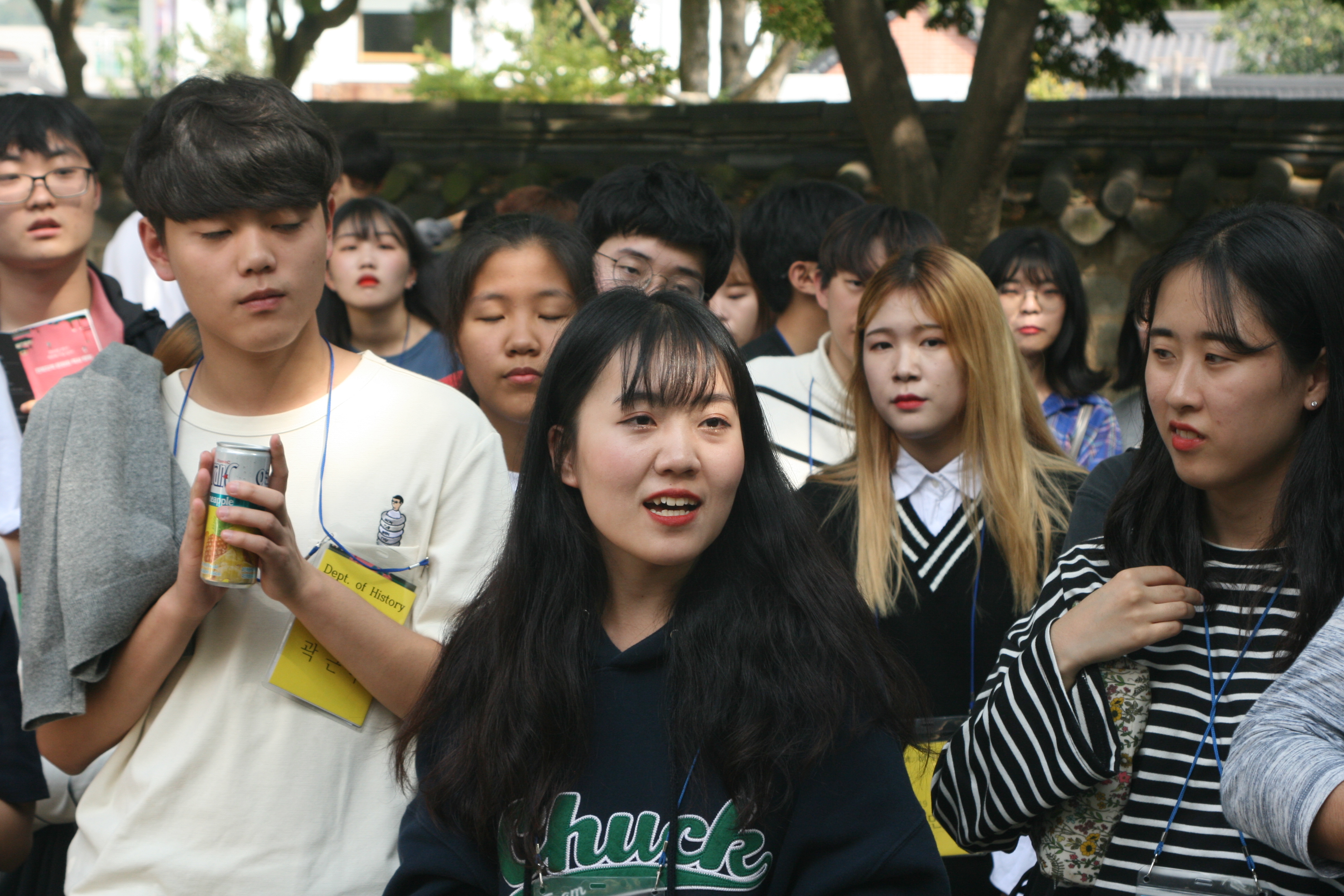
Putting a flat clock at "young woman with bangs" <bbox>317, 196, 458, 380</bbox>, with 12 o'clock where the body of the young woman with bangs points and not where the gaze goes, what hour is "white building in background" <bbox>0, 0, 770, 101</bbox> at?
The white building in background is roughly at 6 o'clock from the young woman with bangs.

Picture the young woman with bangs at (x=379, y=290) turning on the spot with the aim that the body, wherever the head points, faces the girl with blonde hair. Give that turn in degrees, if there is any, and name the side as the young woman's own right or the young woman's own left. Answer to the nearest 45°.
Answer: approximately 45° to the young woman's own left

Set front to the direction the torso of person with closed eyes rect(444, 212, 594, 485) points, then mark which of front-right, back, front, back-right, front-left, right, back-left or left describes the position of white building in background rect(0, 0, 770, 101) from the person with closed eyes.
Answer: back

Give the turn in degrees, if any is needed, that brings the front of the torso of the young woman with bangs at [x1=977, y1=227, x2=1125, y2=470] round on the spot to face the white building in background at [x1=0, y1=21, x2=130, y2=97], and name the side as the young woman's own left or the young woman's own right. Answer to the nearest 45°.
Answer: approximately 135° to the young woman's own right

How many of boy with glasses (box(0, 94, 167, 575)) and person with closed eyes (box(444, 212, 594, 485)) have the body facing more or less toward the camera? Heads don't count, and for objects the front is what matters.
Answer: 2

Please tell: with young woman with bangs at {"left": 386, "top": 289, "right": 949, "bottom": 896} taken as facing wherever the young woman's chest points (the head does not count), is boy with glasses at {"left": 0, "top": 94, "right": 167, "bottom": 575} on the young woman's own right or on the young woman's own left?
on the young woman's own right

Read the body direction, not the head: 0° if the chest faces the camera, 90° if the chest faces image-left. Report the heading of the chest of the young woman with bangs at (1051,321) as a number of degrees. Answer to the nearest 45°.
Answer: approximately 0°

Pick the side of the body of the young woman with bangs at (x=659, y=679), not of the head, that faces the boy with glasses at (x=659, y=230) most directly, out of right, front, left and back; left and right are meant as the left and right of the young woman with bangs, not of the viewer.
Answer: back

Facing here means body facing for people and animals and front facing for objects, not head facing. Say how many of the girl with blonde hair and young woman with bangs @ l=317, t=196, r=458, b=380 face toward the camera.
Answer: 2
